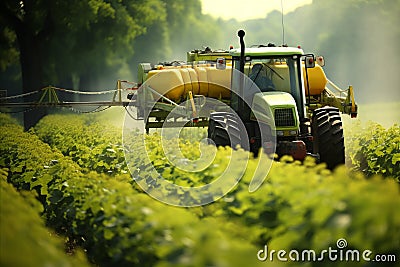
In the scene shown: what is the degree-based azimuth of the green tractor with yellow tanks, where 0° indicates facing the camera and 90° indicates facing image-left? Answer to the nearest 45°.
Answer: approximately 315°

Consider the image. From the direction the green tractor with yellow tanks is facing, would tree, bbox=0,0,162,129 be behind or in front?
behind

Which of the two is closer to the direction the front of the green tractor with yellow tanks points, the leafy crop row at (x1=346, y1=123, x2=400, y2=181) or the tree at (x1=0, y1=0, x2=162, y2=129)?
the leafy crop row

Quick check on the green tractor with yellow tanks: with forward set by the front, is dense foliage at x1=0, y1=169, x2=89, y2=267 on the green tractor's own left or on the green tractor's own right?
on the green tractor's own right

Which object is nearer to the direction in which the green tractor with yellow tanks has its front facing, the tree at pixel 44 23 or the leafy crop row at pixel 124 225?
the leafy crop row

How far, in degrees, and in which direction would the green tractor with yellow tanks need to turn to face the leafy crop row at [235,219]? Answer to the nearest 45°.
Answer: approximately 45° to its right

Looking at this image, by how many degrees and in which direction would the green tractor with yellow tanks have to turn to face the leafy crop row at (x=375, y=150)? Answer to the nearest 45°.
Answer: approximately 90° to its left
